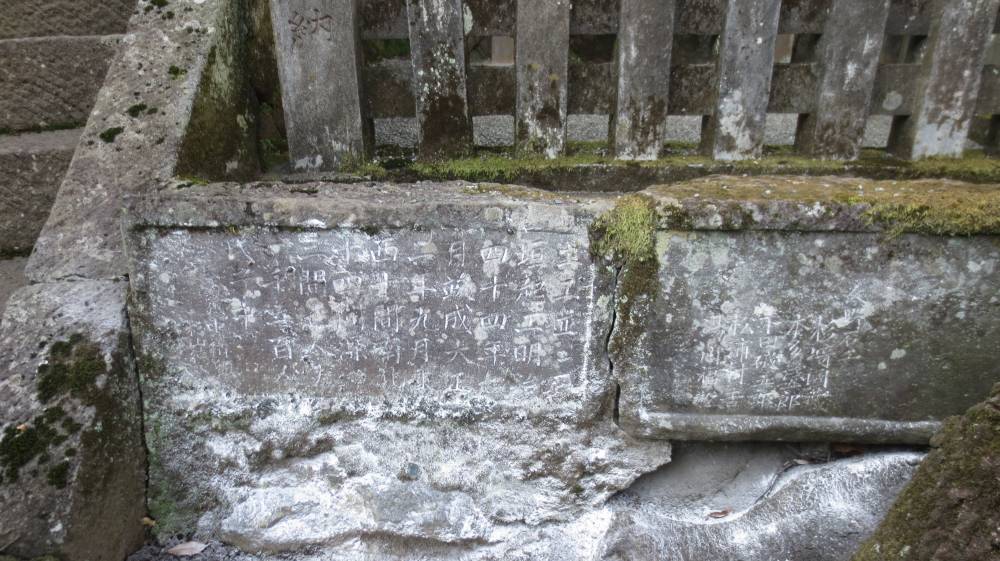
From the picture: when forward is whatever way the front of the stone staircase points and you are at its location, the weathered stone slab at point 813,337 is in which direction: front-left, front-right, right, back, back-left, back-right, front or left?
front-left

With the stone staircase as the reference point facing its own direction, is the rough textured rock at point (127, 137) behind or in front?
in front

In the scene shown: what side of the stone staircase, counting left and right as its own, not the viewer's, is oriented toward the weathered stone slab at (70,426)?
front

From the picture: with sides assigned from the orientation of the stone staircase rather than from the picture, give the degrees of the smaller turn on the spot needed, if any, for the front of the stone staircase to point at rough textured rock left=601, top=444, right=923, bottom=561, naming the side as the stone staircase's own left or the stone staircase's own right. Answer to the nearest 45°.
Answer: approximately 45° to the stone staircase's own left

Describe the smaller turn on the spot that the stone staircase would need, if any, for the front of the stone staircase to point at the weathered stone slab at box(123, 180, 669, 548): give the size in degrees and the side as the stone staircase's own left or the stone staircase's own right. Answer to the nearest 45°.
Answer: approximately 45° to the stone staircase's own left

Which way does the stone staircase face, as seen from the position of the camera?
facing the viewer
